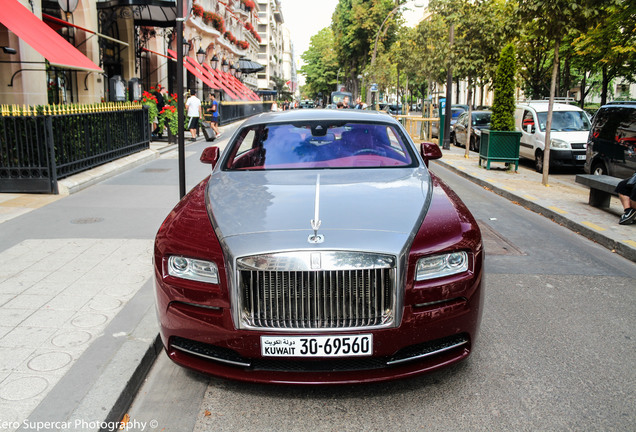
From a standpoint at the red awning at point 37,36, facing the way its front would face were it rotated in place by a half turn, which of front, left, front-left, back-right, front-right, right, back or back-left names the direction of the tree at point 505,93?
back

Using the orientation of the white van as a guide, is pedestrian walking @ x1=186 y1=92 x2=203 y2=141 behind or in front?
behind

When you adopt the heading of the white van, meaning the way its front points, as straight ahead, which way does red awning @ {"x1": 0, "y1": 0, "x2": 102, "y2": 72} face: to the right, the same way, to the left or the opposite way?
to the left

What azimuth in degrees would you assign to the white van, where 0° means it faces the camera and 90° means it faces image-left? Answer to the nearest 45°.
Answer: approximately 315°

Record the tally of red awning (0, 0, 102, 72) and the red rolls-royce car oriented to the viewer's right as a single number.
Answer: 1

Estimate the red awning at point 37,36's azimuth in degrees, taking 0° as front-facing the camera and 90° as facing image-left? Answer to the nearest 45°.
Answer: approximately 270°

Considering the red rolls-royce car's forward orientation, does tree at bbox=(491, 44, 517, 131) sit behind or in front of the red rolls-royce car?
behind

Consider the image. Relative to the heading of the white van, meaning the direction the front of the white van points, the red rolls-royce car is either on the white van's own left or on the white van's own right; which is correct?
on the white van's own right

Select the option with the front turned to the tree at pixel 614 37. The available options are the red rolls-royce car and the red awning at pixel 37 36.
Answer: the red awning

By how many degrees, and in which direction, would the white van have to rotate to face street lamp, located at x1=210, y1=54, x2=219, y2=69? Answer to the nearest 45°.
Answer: approximately 180°

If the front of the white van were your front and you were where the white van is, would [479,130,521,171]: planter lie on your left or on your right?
on your right

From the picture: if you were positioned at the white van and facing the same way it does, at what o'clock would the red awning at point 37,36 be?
The red awning is roughly at 3 o'clock from the white van.

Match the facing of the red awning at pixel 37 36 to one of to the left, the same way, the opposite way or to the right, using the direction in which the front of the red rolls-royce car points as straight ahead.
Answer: to the left

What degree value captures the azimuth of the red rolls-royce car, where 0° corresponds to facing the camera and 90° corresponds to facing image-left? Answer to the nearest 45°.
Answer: approximately 0°

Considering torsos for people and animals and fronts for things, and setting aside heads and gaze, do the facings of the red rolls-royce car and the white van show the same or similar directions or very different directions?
same or similar directions

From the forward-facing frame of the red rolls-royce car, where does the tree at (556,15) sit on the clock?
The tree is roughly at 7 o'clock from the red rolls-royce car.

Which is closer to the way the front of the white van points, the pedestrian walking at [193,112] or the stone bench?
the stone bench

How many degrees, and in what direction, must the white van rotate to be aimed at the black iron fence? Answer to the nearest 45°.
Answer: approximately 90° to its right
